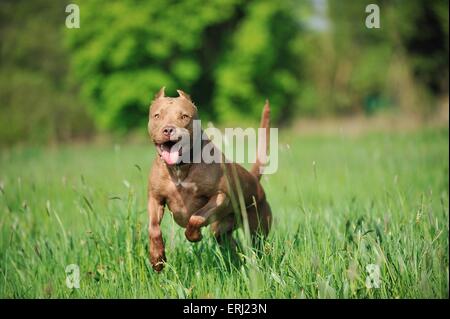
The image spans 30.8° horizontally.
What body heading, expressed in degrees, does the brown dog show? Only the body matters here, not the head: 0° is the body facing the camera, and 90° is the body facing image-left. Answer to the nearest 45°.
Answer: approximately 45°
